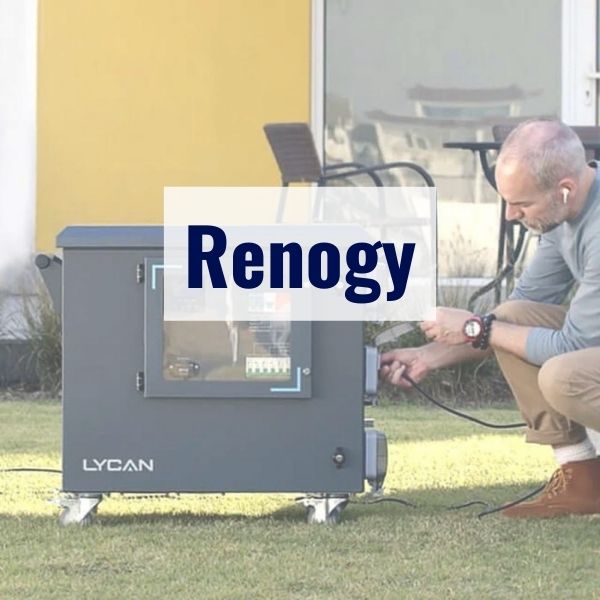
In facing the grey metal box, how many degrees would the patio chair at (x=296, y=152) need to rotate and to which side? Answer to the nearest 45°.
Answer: approximately 135° to its right

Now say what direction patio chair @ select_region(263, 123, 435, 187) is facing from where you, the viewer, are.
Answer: facing away from the viewer and to the right of the viewer
